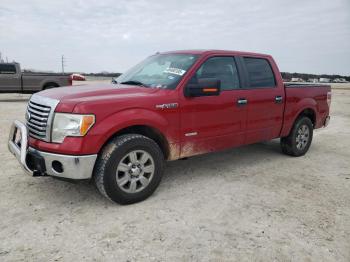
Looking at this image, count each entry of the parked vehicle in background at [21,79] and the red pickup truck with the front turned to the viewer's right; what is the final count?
0

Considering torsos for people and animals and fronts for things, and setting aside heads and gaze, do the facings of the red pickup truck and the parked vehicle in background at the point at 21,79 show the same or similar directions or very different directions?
same or similar directions

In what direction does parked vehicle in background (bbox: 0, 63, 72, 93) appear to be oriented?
to the viewer's left

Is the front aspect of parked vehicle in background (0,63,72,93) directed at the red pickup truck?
no

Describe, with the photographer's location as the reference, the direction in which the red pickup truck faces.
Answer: facing the viewer and to the left of the viewer

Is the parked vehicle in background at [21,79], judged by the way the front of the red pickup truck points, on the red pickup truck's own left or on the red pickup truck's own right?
on the red pickup truck's own right
